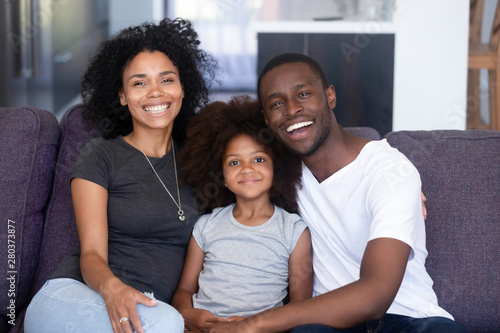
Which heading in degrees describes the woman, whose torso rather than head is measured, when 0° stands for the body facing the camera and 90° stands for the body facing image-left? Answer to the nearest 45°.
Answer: approximately 315°

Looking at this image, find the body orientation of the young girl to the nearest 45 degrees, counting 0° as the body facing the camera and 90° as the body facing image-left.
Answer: approximately 0°

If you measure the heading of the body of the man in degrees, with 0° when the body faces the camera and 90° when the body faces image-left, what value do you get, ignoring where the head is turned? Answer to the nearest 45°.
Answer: approximately 45°
